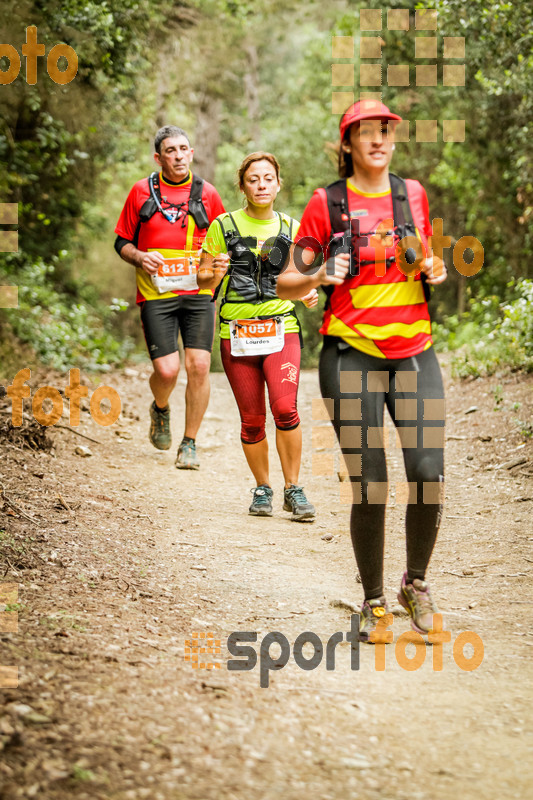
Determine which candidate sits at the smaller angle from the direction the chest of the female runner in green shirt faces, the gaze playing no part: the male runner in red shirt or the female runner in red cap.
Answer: the female runner in red cap

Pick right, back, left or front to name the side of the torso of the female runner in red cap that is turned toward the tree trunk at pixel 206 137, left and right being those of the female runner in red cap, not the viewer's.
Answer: back

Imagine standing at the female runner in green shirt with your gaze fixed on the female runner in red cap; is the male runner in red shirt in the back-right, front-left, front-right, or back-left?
back-right

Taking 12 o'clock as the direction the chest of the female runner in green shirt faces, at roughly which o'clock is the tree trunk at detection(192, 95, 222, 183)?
The tree trunk is roughly at 6 o'clock from the female runner in green shirt.

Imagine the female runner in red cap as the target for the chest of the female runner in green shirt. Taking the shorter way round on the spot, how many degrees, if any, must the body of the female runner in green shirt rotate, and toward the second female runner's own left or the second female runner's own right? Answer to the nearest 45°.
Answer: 0° — they already face them

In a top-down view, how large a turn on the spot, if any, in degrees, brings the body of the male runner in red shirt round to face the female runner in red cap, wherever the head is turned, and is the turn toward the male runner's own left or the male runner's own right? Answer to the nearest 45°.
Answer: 0° — they already face them

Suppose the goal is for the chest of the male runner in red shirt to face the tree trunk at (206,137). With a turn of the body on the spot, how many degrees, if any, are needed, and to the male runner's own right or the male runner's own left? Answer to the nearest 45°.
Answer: approximately 180°

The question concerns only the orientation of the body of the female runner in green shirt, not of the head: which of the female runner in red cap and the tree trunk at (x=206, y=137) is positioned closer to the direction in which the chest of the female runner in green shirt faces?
the female runner in red cap

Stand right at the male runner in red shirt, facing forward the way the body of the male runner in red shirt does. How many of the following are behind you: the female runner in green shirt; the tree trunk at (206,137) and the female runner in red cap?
1

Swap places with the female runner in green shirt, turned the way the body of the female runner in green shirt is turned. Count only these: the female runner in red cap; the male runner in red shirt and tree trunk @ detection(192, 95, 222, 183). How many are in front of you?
1

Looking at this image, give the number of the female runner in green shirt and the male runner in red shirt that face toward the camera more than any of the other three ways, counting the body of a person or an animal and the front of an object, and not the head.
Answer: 2

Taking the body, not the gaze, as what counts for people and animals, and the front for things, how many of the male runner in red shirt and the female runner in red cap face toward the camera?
2

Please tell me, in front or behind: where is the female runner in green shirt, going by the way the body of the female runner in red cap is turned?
behind
